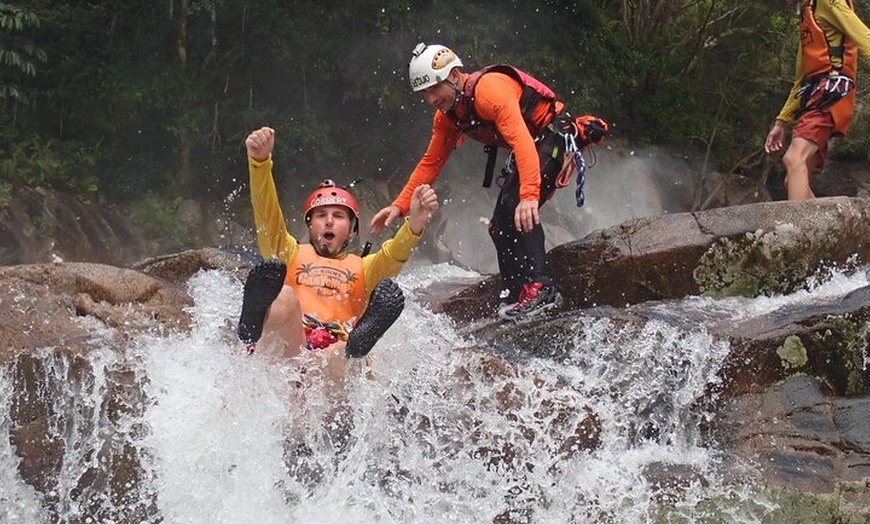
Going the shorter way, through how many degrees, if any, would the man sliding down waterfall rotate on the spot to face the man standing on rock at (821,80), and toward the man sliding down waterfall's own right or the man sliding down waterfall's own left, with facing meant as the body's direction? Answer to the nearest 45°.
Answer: approximately 90° to the man sliding down waterfall's own left

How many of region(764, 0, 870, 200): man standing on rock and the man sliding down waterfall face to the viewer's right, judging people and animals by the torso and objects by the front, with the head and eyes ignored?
0

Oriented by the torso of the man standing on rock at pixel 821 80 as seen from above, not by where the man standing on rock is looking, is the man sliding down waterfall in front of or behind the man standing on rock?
in front

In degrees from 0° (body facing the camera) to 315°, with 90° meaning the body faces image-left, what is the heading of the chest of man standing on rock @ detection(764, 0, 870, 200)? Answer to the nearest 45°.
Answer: approximately 45°
